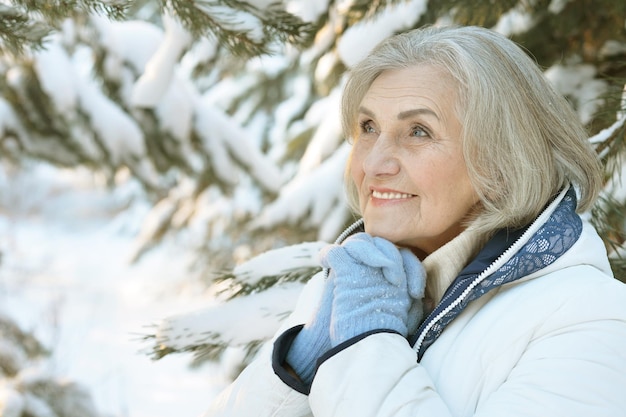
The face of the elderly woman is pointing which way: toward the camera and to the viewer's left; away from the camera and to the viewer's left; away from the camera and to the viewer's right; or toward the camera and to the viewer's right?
toward the camera and to the viewer's left

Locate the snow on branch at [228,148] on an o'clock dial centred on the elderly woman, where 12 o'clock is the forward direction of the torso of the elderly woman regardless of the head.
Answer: The snow on branch is roughly at 4 o'clock from the elderly woman.

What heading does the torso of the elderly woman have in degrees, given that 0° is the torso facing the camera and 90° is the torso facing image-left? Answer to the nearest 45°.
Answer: approximately 45°

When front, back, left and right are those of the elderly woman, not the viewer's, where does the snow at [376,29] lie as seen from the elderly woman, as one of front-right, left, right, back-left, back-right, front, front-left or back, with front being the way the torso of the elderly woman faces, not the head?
back-right

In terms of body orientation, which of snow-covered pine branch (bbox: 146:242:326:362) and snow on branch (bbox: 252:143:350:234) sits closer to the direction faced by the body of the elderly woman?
the snow-covered pine branch

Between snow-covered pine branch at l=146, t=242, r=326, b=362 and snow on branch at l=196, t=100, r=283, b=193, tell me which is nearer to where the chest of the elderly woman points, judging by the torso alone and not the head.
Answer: the snow-covered pine branch

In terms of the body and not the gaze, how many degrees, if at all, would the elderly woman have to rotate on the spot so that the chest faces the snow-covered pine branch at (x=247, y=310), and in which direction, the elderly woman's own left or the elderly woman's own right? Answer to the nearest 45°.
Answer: approximately 90° to the elderly woman's own right

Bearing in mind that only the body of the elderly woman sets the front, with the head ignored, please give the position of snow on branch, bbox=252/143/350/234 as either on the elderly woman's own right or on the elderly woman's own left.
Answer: on the elderly woman's own right
